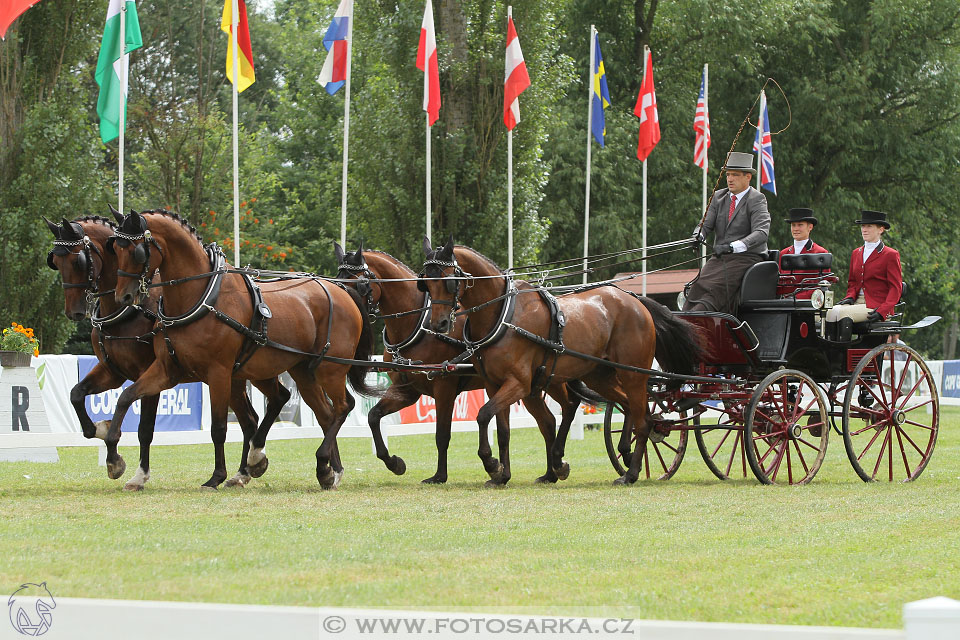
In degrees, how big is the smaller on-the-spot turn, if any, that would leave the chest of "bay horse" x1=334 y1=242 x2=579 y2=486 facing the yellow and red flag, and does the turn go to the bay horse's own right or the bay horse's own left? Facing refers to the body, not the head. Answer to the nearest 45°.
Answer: approximately 45° to the bay horse's own right

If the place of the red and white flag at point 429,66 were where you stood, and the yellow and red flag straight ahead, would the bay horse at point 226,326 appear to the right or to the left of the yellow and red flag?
left

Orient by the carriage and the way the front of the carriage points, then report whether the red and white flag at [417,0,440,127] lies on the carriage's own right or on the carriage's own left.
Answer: on the carriage's own right

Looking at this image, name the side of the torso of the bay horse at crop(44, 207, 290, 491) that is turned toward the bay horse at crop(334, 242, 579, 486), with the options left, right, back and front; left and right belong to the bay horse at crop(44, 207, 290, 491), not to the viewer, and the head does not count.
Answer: back

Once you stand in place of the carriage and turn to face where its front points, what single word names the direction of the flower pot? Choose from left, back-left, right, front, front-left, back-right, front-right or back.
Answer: front-right

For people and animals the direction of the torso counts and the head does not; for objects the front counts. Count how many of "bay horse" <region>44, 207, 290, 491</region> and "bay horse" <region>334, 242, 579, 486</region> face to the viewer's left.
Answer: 2

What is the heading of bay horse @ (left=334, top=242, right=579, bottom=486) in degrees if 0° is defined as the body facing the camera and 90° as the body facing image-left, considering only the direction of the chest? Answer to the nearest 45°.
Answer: approximately 90°

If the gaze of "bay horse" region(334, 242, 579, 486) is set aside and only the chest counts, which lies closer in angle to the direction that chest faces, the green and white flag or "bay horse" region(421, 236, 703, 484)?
the green and white flag

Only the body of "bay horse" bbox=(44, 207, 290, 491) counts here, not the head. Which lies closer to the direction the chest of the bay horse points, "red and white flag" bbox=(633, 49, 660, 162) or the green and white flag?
the green and white flag

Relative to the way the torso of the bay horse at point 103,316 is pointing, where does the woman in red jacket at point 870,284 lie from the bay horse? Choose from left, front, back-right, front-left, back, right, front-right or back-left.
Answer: back

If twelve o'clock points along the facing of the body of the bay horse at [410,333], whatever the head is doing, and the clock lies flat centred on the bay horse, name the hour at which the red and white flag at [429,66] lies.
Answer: The red and white flag is roughly at 3 o'clock from the bay horse.

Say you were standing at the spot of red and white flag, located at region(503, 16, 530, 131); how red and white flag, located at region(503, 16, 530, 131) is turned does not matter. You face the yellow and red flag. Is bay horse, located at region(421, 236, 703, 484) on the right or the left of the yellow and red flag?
left

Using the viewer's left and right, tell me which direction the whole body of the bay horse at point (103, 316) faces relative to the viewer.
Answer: facing to the left of the viewer

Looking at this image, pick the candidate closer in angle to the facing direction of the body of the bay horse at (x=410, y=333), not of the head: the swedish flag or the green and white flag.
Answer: the green and white flag

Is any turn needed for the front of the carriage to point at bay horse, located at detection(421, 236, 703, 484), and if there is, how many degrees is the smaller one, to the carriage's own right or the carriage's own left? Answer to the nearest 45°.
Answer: approximately 45° to the carriage's own right
